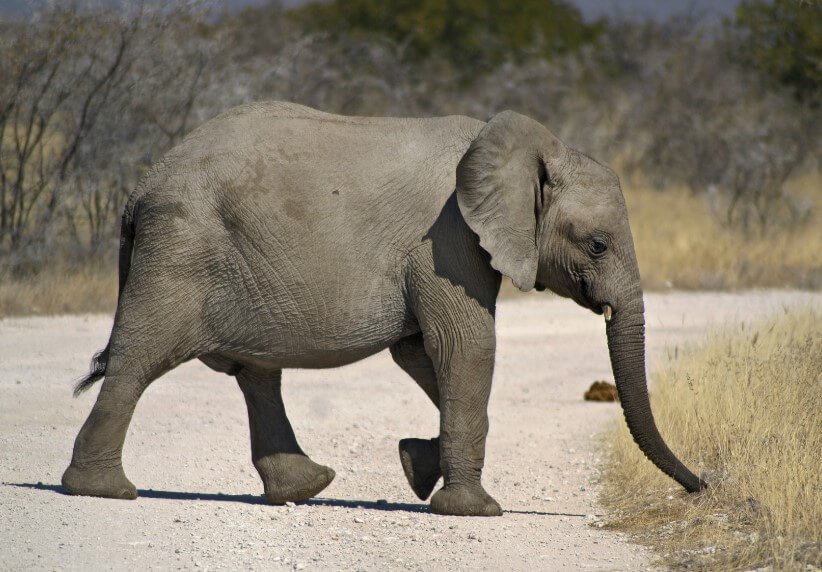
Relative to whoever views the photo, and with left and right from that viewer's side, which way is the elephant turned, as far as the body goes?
facing to the right of the viewer

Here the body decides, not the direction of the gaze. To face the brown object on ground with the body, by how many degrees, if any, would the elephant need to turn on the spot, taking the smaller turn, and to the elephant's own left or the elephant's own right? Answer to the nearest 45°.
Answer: approximately 45° to the elephant's own left
